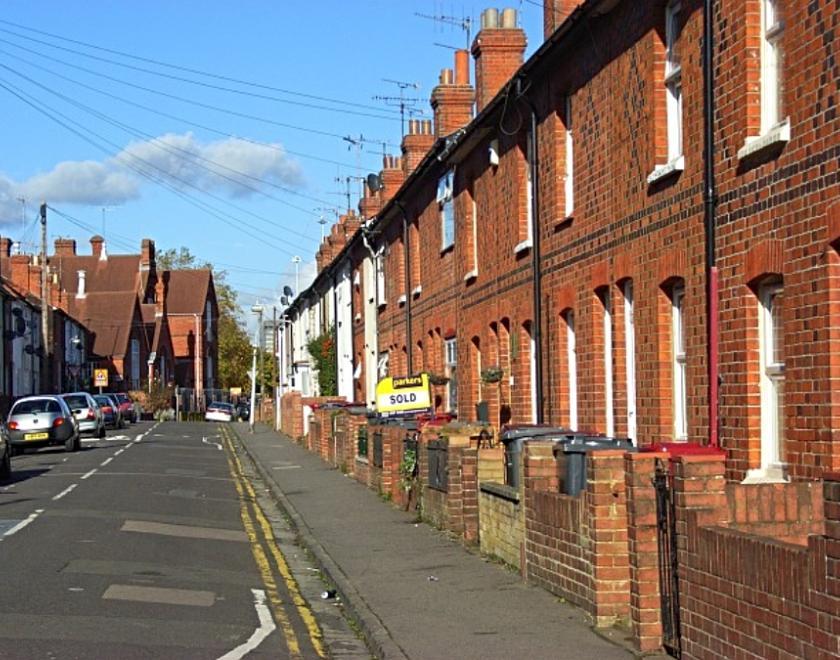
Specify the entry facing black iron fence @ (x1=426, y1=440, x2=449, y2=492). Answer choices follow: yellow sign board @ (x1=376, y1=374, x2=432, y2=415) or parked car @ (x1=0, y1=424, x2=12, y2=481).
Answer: the yellow sign board

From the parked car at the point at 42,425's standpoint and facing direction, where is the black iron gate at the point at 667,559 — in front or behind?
behind

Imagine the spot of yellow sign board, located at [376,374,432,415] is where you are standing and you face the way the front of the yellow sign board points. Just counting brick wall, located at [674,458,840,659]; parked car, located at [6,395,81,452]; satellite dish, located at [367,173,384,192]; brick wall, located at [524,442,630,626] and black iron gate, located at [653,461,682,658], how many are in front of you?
3

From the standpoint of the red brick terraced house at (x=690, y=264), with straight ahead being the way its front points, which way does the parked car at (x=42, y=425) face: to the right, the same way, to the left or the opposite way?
to the right

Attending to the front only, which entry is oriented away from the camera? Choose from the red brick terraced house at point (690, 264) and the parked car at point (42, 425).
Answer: the parked car

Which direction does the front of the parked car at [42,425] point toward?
away from the camera

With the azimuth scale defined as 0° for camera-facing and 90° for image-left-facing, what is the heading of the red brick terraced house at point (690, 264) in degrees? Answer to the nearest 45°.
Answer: approximately 45°

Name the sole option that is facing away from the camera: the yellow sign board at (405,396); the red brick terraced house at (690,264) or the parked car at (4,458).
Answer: the parked car

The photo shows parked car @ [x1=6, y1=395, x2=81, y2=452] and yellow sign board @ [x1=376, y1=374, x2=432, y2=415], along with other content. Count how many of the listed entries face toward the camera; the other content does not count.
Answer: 1

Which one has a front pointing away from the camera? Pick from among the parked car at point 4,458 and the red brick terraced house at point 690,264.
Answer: the parked car

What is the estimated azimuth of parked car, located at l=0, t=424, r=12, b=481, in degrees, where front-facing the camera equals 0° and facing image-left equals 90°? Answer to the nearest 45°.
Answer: approximately 180°

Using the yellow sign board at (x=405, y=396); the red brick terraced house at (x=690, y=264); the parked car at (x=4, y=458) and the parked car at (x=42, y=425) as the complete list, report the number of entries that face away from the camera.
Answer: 2

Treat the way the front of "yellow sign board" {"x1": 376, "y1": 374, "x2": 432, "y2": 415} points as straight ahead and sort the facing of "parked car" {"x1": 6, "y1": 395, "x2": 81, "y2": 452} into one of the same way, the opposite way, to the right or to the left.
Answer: the opposite way
